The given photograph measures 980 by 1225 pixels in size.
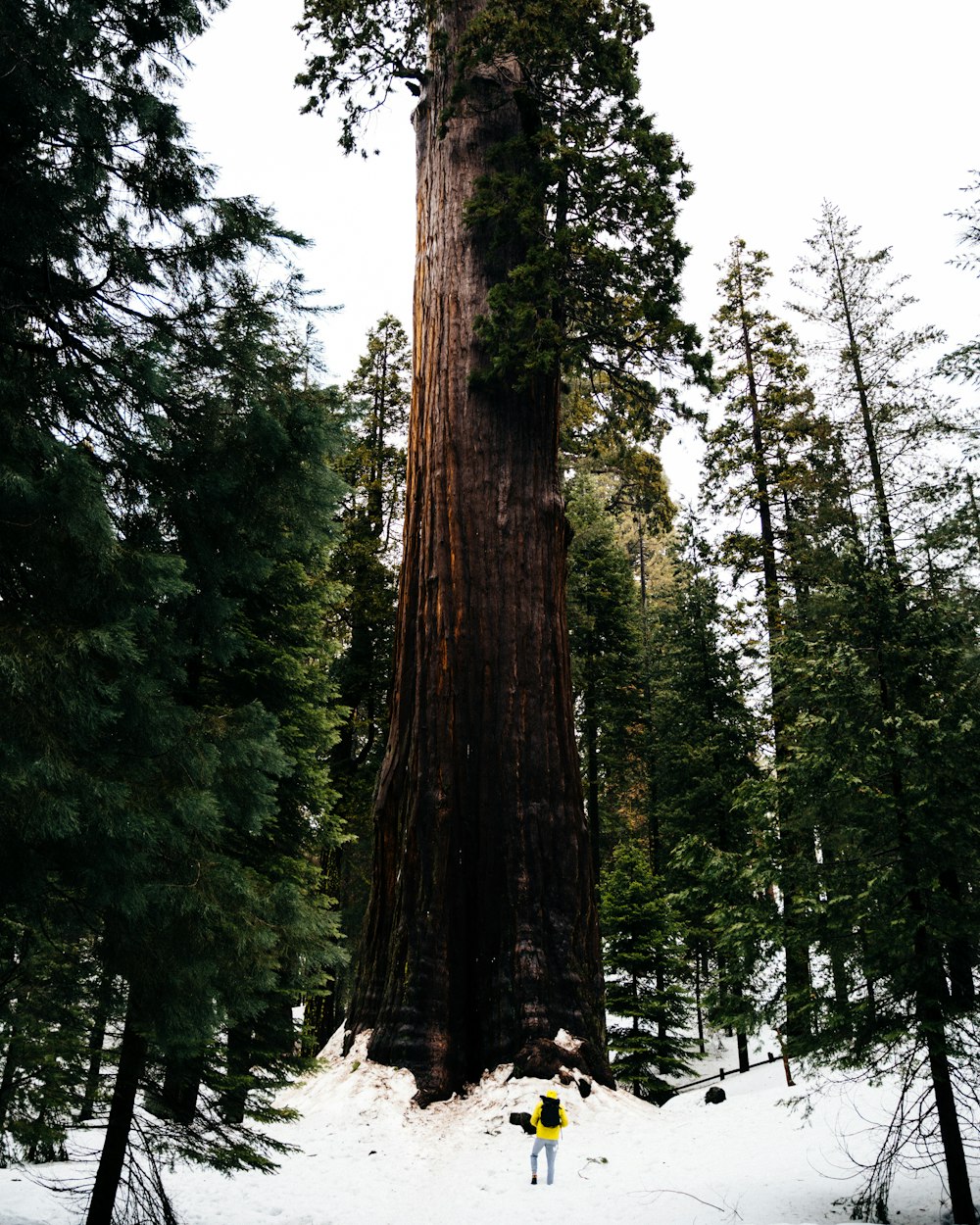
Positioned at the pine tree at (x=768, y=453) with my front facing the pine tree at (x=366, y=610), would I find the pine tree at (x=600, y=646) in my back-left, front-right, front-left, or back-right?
front-right

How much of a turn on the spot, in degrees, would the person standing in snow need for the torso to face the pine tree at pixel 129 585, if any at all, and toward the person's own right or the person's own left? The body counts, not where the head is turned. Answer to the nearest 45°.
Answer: approximately 135° to the person's own left

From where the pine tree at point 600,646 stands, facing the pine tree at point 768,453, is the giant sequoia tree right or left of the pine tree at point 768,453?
right

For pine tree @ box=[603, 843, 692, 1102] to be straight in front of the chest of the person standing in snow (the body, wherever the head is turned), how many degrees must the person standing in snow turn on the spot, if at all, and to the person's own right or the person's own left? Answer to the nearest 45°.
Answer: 0° — they already face it

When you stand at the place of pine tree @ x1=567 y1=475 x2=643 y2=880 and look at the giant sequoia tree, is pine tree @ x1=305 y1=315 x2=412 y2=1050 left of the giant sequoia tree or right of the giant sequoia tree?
right

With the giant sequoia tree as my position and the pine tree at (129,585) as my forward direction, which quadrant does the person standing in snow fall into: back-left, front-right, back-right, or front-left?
front-left

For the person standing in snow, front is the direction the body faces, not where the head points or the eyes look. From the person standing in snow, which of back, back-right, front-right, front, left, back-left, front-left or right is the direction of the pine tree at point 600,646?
front

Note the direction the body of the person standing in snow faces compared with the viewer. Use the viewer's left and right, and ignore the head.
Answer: facing away from the viewer
